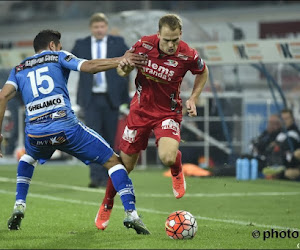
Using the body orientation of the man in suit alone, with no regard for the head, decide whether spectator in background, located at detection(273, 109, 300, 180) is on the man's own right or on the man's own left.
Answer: on the man's own left

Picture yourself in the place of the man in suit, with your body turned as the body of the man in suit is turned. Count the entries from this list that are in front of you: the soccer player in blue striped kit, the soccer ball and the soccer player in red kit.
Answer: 3

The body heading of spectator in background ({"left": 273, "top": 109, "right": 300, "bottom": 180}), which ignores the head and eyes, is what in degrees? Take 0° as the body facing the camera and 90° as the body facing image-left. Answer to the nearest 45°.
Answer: approximately 0°

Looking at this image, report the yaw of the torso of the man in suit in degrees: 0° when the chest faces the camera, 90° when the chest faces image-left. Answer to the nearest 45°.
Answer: approximately 0°

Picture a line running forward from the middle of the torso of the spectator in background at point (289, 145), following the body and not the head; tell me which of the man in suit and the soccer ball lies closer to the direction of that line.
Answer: the soccer ball

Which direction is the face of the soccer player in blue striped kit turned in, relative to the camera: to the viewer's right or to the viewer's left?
to the viewer's right

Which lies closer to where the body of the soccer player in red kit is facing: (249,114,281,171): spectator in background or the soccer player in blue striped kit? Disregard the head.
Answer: the soccer player in blue striped kit

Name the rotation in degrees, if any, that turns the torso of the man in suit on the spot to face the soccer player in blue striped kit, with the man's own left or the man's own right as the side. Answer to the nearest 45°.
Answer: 0° — they already face them
